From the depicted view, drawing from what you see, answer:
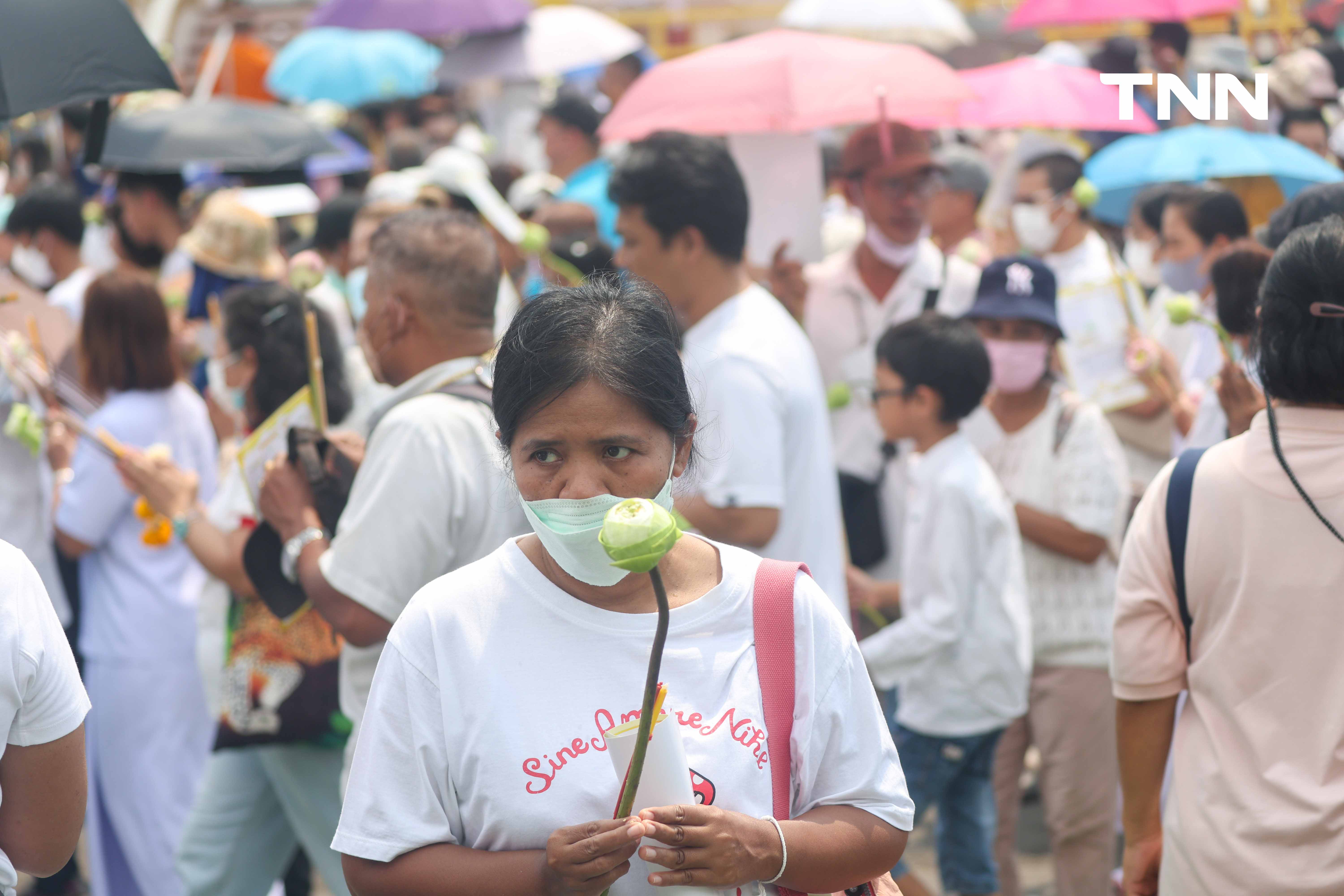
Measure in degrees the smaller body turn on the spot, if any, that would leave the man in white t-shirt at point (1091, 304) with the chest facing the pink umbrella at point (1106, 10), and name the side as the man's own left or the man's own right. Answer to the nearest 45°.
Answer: approximately 135° to the man's own right

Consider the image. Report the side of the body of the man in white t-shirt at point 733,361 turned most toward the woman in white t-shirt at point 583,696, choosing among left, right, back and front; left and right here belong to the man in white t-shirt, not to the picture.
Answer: left

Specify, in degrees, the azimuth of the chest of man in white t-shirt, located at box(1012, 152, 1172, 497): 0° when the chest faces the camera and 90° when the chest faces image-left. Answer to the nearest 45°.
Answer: approximately 45°

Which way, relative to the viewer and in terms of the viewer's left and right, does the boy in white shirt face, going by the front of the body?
facing to the left of the viewer

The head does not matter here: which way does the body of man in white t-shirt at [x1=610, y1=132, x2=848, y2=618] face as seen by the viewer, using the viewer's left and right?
facing to the left of the viewer

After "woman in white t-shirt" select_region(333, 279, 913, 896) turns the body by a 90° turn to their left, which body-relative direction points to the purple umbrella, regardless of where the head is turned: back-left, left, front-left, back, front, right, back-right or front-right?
left

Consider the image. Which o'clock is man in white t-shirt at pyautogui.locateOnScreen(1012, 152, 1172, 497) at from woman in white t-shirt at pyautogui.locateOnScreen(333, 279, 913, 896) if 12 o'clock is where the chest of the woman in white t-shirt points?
The man in white t-shirt is roughly at 7 o'clock from the woman in white t-shirt.

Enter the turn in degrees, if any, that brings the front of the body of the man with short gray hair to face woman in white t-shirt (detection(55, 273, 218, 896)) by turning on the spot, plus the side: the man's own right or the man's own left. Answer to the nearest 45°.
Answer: approximately 45° to the man's own left
